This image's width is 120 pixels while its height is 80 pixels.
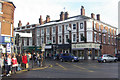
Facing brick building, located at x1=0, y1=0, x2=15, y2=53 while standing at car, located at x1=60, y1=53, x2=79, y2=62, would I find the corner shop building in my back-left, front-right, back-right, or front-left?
back-right
